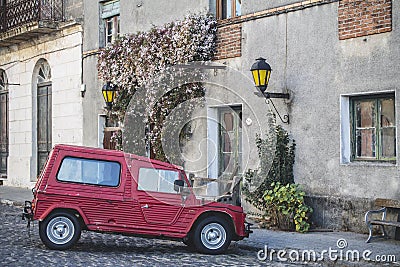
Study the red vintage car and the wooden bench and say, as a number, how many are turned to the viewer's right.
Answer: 1

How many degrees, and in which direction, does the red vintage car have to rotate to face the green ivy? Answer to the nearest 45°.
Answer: approximately 45° to its left

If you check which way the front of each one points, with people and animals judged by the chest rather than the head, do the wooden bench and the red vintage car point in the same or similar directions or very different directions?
very different directions

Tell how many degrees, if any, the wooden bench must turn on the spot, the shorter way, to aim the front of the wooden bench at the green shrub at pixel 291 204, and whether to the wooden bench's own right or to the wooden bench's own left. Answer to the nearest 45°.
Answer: approximately 90° to the wooden bench's own right

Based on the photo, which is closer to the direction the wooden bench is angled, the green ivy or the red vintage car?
the red vintage car

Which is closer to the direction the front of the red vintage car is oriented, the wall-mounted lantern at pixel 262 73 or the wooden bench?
the wooden bench

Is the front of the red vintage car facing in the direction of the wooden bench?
yes

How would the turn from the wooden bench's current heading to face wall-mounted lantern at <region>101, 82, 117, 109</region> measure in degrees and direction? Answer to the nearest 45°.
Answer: approximately 90° to its right

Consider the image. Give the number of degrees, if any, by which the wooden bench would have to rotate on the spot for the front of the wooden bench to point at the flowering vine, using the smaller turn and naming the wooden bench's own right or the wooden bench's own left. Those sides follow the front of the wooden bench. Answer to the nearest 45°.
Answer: approximately 90° to the wooden bench's own right

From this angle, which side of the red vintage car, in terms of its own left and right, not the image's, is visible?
right

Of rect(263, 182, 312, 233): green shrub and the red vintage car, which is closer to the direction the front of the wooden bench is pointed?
the red vintage car
